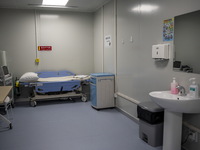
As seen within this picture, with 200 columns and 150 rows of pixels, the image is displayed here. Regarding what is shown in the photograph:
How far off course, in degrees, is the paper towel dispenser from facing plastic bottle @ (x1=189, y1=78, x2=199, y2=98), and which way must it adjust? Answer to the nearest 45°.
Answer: approximately 90° to its left

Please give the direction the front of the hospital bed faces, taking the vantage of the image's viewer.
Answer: facing to the right of the viewer

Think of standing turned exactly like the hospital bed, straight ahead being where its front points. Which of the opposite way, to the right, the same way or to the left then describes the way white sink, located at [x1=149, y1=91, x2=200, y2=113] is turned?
the opposite way

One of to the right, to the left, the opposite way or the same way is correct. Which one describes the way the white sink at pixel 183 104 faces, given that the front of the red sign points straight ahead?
to the right

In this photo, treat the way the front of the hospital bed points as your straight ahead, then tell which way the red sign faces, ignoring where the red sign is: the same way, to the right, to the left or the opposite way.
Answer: to the right

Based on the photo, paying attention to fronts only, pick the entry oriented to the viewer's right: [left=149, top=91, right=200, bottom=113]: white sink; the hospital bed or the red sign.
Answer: the hospital bed

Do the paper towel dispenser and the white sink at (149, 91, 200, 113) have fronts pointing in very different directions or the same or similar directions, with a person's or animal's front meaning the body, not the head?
same or similar directions

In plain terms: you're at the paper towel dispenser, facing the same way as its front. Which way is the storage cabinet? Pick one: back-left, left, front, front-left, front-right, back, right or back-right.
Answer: right

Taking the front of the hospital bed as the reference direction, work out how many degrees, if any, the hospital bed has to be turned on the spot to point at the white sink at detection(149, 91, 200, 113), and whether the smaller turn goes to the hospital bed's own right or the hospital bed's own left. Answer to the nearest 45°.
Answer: approximately 90° to the hospital bed's own right

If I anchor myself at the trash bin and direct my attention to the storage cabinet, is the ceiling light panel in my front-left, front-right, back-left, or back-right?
front-left

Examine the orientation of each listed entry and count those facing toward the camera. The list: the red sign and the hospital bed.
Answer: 1

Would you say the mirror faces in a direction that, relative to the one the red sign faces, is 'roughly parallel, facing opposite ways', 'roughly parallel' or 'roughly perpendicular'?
roughly perpendicular

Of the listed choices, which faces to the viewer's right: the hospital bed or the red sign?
the hospital bed

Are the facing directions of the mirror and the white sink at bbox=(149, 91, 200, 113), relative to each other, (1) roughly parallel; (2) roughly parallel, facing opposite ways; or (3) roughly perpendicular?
roughly parallel

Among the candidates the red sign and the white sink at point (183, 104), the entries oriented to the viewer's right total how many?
0

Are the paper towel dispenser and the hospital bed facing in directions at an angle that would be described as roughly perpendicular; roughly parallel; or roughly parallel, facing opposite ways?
roughly parallel, facing opposite ways
